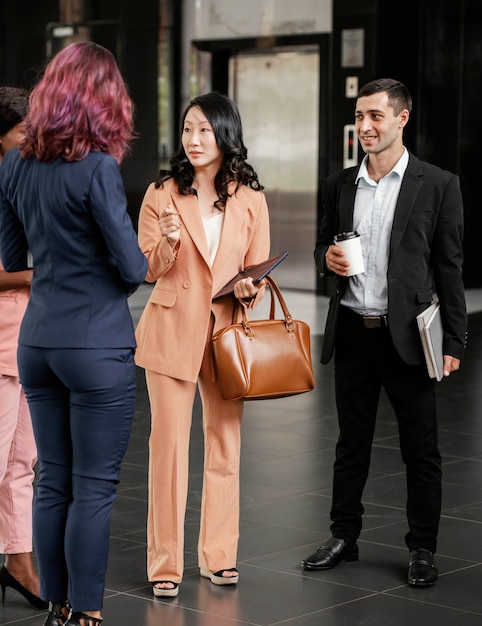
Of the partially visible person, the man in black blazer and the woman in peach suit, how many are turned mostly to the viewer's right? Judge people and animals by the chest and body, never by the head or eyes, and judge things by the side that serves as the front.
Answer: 1

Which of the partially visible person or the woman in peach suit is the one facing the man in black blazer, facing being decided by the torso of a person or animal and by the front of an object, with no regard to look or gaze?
the partially visible person

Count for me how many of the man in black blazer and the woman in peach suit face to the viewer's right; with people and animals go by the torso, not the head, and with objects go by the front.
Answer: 0

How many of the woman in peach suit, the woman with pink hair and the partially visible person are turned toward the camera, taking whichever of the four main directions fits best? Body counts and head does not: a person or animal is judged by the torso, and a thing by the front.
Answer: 1

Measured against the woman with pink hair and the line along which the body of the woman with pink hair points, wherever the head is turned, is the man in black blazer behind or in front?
in front

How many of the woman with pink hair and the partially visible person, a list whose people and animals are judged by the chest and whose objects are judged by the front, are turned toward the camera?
0

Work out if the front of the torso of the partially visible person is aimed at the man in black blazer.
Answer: yes

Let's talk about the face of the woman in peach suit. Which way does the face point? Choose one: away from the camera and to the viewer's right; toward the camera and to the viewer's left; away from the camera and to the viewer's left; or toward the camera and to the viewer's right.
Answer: toward the camera and to the viewer's left

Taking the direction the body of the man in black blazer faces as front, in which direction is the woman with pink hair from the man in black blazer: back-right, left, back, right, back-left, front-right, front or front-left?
front

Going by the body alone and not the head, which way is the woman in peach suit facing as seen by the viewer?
toward the camera

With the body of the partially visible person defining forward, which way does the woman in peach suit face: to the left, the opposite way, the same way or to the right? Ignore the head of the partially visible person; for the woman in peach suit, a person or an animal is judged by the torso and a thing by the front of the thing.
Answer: to the right

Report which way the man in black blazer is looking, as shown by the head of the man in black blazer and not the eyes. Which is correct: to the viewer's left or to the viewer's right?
to the viewer's left

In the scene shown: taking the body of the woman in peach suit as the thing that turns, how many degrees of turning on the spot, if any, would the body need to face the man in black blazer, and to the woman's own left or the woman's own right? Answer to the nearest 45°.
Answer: approximately 90° to the woman's own left

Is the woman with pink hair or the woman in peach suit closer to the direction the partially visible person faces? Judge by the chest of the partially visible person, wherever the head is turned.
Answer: the woman in peach suit

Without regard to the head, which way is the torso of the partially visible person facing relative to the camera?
to the viewer's right

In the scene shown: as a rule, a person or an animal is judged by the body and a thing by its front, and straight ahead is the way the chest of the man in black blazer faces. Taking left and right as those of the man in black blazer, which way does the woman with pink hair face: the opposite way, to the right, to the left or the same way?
the opposite way
